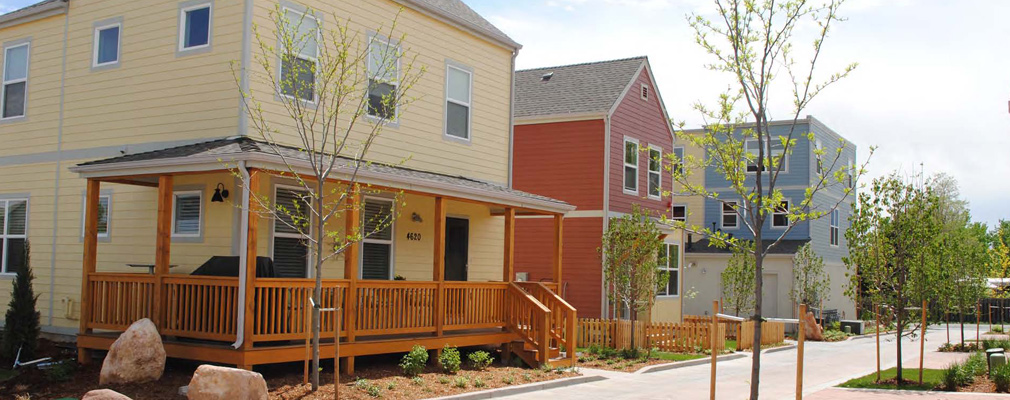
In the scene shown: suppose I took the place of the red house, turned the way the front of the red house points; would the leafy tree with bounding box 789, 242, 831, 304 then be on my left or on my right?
on my left

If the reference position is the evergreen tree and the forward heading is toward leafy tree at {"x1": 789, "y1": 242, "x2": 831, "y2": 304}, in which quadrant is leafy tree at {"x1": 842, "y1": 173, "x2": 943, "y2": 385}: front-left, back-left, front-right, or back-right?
front-right

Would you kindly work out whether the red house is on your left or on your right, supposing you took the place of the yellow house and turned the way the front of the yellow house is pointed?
on your left

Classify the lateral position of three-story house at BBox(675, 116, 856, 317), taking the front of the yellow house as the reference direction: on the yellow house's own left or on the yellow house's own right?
on the yellow house's own left

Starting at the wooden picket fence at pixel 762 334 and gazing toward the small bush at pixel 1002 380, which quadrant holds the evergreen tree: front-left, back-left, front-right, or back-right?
front-right

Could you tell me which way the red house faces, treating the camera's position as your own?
facing the viewer and to the right of the viewer

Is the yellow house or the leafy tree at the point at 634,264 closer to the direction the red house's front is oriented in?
the leafy tree

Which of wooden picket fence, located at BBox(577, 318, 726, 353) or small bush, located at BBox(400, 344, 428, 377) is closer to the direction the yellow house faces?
the small bush

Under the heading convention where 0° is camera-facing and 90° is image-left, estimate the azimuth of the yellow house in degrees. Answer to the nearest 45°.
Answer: approximately 315°

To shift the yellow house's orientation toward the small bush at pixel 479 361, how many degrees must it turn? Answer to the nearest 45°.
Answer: approximately 45° to its left

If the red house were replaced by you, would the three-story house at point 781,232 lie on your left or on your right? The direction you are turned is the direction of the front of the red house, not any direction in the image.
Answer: on your left

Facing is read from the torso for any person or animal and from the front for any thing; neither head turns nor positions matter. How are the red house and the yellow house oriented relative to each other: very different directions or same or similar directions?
same or similar directions

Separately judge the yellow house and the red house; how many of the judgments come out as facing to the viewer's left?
0

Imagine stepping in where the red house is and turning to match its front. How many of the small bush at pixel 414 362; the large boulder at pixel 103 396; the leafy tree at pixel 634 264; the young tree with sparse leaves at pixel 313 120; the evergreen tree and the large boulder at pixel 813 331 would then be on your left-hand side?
1

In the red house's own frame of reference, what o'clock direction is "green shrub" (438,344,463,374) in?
The green shrub is roughly at 2 o'clock from the red house.
